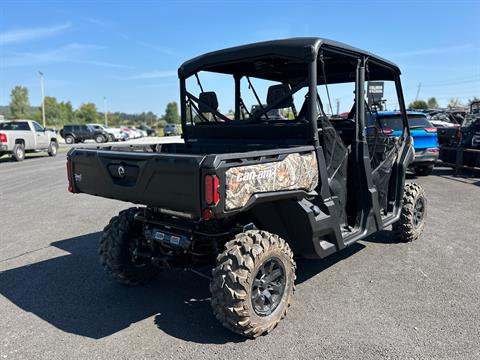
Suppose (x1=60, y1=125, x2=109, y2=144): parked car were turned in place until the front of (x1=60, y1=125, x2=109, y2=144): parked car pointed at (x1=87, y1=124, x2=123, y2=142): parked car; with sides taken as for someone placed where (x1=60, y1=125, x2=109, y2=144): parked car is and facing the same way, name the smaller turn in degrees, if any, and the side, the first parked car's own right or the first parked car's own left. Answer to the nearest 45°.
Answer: approximately 45° to the first parked car's own left

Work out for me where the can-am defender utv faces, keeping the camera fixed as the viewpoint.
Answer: facing away from the viewer and to the right of the viewer

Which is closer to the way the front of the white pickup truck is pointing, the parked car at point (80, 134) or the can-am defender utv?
the parked car

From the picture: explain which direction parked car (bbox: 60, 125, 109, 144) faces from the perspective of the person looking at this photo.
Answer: facing to the right of the viewer

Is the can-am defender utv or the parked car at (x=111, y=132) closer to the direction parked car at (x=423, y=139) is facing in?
the parked car

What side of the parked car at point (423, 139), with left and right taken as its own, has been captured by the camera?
back

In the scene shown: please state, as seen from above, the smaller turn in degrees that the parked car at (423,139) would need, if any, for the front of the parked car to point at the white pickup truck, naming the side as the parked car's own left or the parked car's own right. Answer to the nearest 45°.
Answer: approximately 90° to the parked car's own left

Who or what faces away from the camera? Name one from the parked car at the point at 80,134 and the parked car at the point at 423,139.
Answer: the parked car at the point at 423,139

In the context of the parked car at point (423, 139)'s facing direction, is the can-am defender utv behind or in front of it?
behind

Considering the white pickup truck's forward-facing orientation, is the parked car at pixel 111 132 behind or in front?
in front

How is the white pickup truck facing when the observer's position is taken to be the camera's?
facing away from the viewer and to the right of the viewer
